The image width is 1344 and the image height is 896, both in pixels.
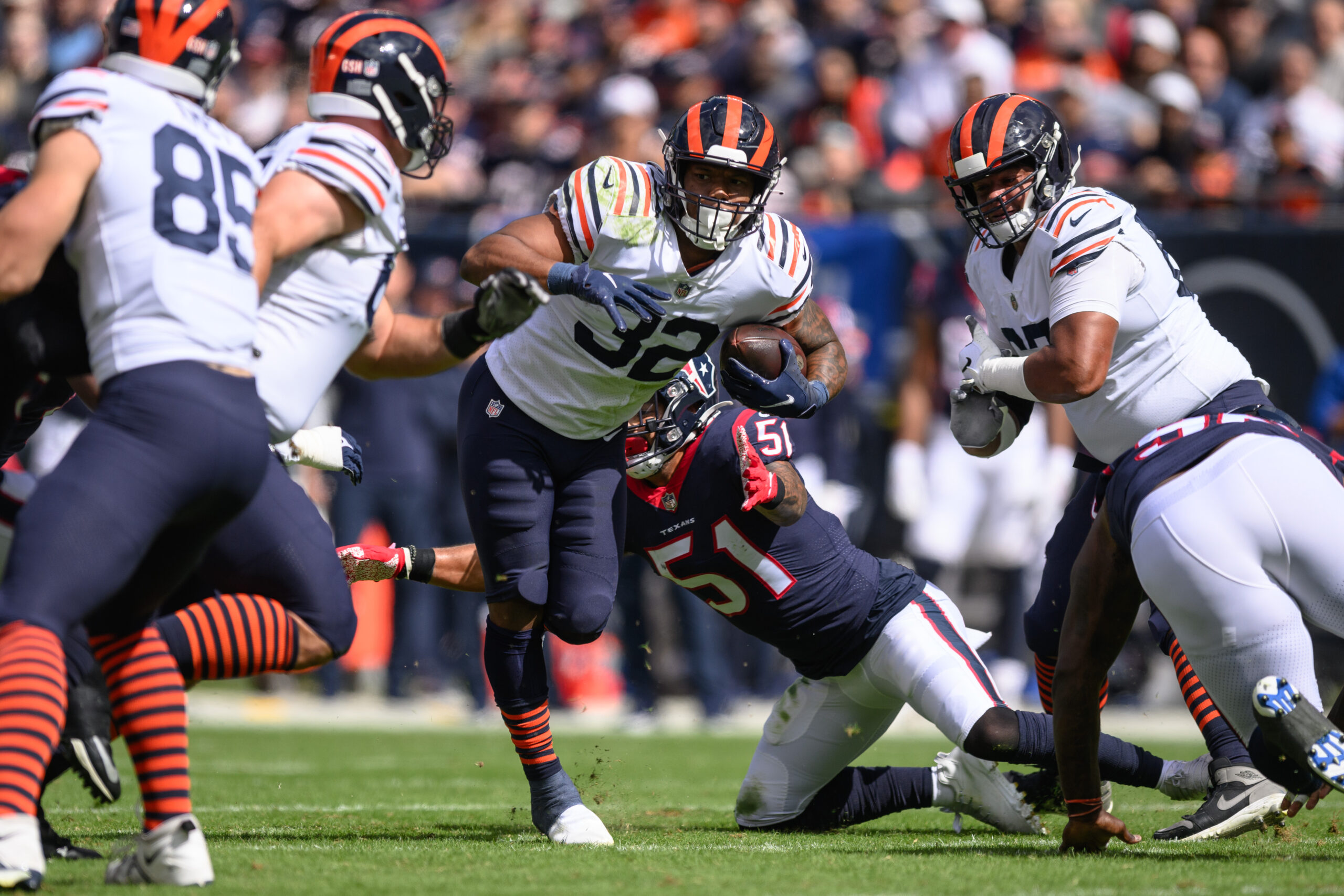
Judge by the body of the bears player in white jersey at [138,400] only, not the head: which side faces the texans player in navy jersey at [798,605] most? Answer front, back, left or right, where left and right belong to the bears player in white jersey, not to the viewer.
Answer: right

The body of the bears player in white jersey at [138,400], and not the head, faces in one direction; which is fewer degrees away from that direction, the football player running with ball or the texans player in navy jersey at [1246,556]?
the football player running with ball

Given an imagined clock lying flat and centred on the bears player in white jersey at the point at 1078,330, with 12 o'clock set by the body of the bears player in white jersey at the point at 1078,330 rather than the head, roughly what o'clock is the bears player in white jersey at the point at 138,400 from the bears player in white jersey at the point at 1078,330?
the bears player in white jersey at the point at 138,400 is roughly at 12 o'clock from the bears player in white jersey at the point at 1078,330.

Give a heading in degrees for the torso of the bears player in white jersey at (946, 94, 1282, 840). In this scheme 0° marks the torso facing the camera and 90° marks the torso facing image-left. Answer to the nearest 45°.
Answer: approximately 45°

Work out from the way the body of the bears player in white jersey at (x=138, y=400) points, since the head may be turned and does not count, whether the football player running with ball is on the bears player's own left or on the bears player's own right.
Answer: on the bears player's own right

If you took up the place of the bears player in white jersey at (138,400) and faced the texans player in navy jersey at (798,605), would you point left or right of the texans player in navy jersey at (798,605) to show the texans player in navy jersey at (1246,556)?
right

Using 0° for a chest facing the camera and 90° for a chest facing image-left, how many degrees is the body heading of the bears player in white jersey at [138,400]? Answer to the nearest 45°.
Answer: approximately 135°
